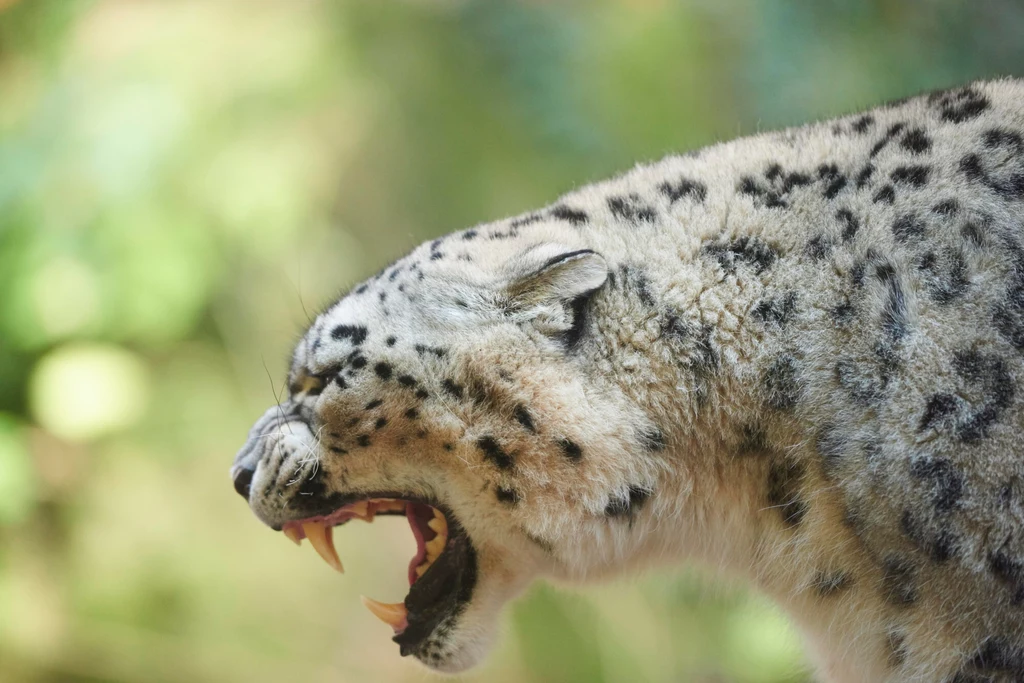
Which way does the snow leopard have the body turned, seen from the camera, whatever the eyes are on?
to the viewer's left
